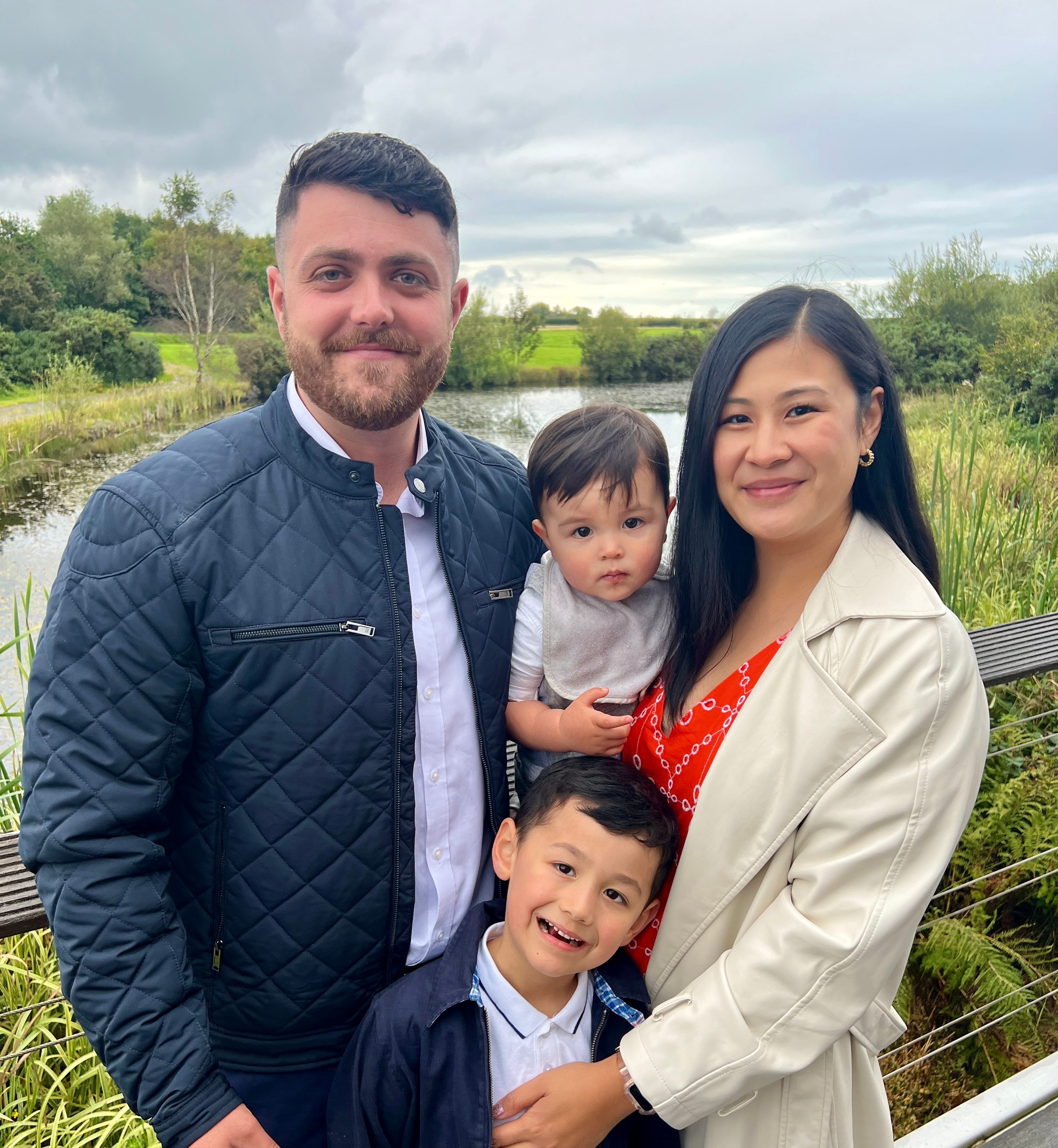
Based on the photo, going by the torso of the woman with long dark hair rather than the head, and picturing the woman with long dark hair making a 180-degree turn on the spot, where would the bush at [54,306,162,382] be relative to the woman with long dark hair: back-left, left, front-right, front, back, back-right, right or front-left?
left

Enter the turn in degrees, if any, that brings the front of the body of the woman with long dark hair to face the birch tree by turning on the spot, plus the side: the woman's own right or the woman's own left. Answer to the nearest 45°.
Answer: approximately 90° to the woman's own right

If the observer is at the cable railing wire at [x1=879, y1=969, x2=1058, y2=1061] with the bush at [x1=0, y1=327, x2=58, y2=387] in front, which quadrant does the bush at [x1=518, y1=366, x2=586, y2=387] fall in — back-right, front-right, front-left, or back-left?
front-right

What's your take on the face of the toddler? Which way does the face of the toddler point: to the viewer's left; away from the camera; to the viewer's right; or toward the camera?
toward the camera

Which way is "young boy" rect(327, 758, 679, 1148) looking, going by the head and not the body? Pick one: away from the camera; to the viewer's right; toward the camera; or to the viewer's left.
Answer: toward the camera

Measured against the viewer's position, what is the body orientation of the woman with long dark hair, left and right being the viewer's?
facing the viewer and to the left of the viewer

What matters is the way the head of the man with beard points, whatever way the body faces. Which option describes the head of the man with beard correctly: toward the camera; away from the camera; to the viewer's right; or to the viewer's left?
toward the camera

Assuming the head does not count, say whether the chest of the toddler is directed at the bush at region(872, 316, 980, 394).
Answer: no

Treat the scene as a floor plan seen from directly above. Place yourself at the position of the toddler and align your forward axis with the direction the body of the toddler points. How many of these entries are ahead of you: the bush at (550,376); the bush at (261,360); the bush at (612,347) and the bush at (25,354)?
0

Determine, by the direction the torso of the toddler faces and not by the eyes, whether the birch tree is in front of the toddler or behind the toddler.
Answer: behind

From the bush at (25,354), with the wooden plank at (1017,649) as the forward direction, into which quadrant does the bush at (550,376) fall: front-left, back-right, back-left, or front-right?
front-left

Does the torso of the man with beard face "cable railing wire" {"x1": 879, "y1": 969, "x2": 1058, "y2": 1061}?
no

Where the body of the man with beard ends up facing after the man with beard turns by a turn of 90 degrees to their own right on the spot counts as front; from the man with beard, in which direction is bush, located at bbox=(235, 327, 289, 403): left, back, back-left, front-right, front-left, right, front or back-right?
back-right

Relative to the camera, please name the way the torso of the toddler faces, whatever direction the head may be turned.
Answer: toward the camera

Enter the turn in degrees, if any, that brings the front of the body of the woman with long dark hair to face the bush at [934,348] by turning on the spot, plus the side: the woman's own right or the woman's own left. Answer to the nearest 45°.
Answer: approximately 135° to the woman's own right

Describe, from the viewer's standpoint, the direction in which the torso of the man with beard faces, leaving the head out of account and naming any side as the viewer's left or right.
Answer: facing the viewer and to the right of the viewer
